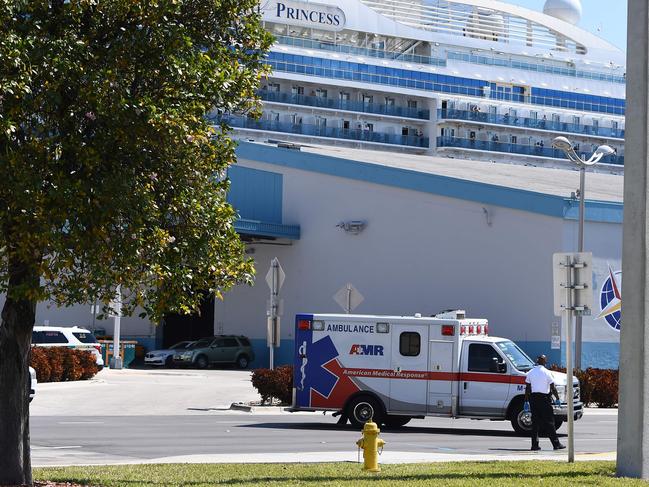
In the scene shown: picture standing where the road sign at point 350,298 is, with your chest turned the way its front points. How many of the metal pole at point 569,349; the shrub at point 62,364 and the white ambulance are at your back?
2

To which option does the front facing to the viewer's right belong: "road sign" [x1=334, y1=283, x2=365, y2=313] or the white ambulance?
the white ambulance

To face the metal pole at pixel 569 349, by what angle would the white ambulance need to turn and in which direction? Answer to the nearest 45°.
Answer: approximately 90° to its right

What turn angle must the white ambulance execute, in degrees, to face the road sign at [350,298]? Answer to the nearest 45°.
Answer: approximately 90° to its left

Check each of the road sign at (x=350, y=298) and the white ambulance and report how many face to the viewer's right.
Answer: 1

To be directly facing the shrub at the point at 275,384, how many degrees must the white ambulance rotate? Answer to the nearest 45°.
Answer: approximately 135° to its left

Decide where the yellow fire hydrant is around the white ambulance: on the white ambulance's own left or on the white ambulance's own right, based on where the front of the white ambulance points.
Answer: on the white ambulance's own right

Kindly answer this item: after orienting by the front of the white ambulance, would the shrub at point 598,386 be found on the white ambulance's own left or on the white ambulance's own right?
on the white ambulance's own left

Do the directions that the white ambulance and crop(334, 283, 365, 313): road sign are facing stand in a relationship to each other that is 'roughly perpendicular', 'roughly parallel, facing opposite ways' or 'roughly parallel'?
roughly perpendicular

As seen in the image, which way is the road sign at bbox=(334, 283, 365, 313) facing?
away from the camera

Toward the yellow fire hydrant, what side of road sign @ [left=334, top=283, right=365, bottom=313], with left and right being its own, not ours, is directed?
back

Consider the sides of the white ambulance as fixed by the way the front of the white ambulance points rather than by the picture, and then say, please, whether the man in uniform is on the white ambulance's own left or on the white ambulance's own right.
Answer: on the white ambulance's own right

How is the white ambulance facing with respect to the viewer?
to the viewer's right
